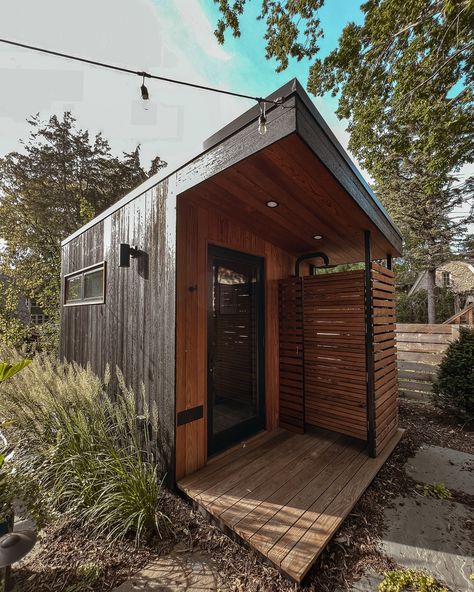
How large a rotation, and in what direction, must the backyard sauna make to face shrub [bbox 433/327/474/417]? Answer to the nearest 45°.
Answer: approximately 45° to its left

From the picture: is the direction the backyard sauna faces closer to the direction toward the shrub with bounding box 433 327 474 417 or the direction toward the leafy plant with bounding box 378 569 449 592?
the leafy plant

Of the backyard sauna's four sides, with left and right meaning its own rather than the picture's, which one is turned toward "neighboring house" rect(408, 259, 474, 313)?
left

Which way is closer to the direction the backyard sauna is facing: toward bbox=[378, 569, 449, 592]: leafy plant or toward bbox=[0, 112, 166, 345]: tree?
the leafy plant

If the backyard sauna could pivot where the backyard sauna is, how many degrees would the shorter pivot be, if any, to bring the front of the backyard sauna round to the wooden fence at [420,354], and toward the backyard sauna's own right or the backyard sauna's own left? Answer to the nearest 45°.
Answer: approximately 90° to the backyard sauna's own left

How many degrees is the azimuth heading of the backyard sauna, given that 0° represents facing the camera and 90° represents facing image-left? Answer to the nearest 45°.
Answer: approximately 315°

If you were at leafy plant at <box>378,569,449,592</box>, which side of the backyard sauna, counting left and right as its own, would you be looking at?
front
